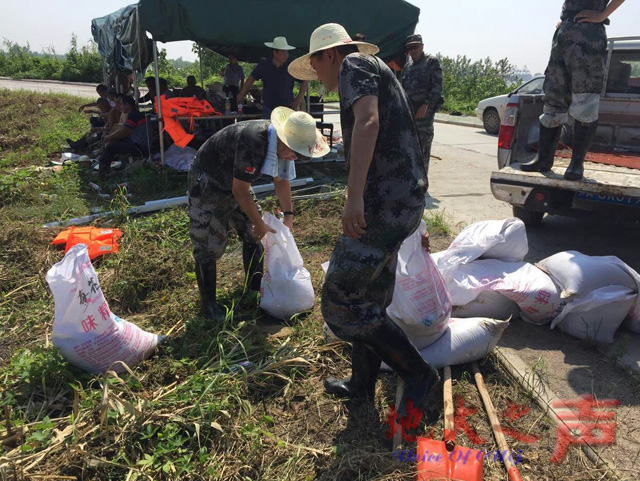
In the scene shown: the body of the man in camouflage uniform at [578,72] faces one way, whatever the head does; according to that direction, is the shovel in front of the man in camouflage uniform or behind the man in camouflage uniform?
in front

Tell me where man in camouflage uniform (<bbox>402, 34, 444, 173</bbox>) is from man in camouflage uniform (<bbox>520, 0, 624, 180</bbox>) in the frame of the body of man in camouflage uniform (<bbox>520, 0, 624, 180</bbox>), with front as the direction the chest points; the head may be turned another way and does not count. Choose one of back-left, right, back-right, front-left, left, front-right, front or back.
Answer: right

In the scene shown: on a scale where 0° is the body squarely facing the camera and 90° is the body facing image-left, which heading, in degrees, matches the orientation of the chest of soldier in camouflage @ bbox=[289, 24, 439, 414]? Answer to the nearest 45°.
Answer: approximately 90°

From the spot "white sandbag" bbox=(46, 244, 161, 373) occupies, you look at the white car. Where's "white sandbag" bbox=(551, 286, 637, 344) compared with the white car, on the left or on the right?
right

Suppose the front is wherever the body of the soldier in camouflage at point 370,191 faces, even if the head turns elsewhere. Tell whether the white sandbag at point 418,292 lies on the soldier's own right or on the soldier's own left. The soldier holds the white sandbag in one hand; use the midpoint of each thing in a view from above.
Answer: on the soldier's own right

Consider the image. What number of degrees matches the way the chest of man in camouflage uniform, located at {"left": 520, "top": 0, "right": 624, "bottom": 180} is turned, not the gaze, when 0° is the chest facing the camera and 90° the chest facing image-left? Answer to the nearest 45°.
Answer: approximately 45°
